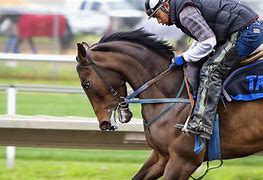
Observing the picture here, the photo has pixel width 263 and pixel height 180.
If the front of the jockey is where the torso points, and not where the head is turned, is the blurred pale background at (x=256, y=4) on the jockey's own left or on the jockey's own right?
on the jockey's own right

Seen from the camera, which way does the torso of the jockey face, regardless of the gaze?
to the viewer's left

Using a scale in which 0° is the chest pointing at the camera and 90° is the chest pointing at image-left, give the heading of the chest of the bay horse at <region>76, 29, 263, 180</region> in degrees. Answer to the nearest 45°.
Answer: approximately 90°

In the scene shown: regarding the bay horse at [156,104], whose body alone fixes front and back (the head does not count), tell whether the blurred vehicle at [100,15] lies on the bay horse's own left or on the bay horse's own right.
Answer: on the bay horse's own right
